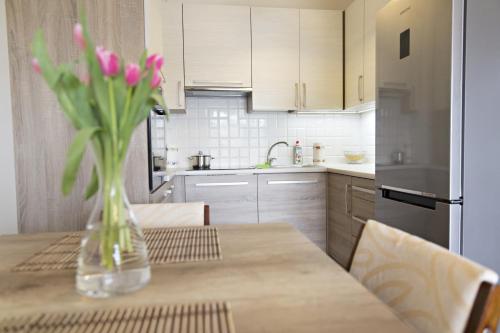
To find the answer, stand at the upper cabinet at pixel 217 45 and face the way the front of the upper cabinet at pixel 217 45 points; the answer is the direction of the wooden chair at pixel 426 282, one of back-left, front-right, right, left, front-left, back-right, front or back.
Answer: front

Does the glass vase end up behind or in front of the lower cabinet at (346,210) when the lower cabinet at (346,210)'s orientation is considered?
in front

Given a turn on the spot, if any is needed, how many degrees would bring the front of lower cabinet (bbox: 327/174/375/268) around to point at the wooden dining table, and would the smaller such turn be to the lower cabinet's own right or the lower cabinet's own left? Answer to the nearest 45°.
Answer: approximately 45° to the lower cabinet's own left

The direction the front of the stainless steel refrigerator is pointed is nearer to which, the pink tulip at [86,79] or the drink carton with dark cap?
the pink tulip

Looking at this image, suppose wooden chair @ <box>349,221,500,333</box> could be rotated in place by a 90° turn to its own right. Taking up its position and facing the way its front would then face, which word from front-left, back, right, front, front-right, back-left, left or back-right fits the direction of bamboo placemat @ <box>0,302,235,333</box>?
left

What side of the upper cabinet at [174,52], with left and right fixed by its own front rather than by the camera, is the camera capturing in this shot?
front

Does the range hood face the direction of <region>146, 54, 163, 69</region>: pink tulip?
yes

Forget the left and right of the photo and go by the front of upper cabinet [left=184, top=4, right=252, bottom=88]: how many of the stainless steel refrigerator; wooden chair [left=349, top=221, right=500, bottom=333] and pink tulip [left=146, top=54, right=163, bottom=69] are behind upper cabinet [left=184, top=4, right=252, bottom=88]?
0

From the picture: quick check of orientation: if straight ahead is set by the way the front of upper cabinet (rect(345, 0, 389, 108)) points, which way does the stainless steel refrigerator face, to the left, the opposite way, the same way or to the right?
the same way

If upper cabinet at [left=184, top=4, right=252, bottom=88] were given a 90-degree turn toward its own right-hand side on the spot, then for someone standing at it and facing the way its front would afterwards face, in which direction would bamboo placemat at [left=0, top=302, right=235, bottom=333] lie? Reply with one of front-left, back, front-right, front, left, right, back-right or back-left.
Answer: left

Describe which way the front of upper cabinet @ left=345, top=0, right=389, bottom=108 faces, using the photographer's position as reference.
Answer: facing the viewer and to the left of the viewer

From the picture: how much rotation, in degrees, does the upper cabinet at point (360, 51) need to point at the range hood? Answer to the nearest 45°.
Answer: approximately 45° to its right

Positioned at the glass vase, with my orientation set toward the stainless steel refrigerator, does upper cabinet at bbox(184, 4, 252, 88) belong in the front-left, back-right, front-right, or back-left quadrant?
front-left
